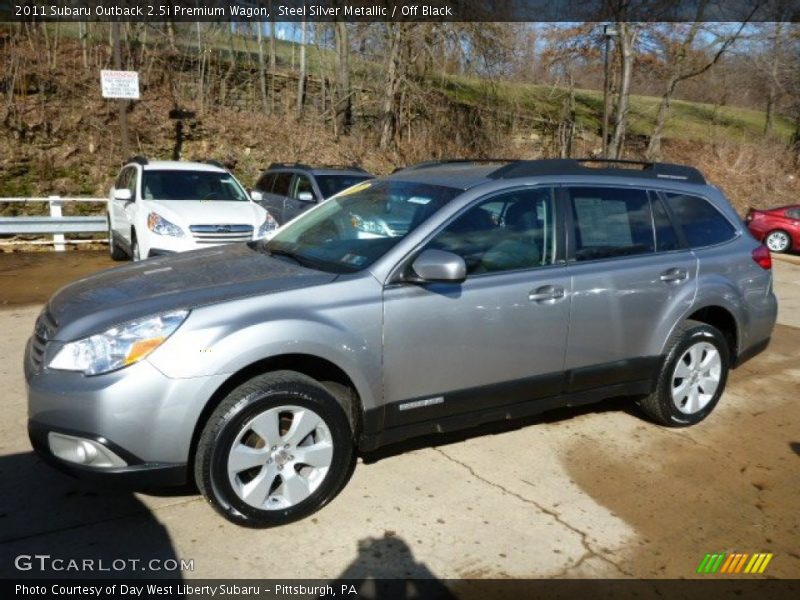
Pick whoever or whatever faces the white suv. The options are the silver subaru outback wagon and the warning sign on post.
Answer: the warning sign on post

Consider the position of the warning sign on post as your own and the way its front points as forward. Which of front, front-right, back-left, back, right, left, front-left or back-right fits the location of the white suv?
front

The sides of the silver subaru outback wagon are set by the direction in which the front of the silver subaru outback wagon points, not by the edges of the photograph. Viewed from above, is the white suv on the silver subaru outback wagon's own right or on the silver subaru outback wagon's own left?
on the silver subaru outback wagon's own right

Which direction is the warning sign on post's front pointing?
toward the camera

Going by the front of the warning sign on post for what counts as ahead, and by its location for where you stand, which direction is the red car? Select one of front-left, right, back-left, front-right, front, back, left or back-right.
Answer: left

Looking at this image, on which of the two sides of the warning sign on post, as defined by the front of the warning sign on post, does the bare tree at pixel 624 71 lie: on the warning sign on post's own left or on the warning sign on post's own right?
on the warning sign on post's own left

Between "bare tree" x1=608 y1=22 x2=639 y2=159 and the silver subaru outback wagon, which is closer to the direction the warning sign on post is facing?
the silver subaru outback wagon

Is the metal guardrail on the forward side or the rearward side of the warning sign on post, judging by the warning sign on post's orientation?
on the forward side

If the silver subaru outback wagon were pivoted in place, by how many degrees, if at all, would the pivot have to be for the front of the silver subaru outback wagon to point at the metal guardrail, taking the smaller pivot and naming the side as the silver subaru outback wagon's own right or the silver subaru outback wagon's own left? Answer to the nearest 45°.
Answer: approximately 90° to the silver subaru outback wagon's own right

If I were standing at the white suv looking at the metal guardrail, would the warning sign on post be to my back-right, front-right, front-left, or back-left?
front-right

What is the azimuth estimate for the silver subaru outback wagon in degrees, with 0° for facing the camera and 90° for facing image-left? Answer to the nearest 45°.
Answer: approximately 45°

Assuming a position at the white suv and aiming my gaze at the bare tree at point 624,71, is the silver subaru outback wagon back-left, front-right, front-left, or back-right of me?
back-right

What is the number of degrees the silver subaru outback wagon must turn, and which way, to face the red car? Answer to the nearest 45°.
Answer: approximately 180°
